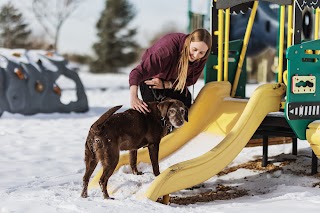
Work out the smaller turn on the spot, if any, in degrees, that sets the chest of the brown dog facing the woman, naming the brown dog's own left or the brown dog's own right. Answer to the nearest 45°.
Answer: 0° — it already faces them

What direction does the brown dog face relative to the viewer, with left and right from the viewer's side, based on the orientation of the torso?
facing away from the viewer and to the right of the viewer

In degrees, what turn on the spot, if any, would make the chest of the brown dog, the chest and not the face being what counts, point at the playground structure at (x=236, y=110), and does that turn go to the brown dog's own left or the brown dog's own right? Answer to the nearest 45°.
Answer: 0° — it already faces it

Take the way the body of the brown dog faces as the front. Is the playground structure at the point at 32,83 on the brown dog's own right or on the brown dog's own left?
on the brown dog's own left
